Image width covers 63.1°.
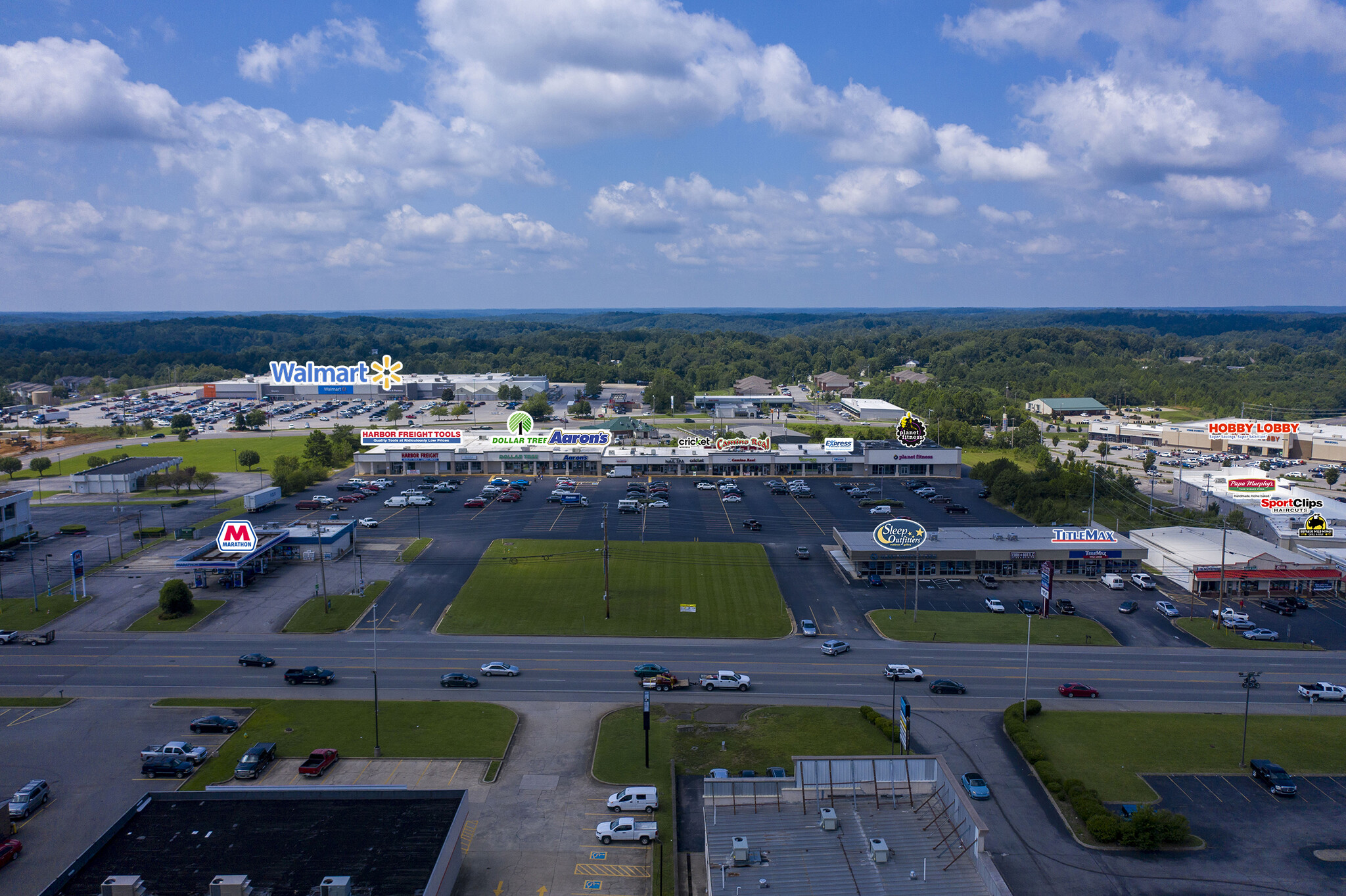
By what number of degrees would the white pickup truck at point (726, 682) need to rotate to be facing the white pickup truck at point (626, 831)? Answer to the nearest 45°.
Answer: approximately 90° to its right

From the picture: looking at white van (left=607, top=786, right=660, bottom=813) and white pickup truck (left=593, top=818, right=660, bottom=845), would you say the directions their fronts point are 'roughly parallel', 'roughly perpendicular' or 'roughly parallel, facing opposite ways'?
roughly parallel

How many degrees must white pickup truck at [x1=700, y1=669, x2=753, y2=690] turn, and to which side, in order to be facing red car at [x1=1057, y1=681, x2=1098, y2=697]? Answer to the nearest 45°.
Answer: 0° — it already faces it

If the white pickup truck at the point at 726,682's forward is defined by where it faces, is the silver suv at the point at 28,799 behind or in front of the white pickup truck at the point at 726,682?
behind

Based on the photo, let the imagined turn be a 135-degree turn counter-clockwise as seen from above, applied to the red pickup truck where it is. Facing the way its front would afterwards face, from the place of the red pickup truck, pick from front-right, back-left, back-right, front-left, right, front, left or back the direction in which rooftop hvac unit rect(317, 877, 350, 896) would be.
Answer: left

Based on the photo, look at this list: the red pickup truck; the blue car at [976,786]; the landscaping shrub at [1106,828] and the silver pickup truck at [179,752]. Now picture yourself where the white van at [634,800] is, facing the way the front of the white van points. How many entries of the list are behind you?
2

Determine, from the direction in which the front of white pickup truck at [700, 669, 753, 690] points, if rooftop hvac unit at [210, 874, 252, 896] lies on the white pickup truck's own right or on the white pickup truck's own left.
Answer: on the white pickup truck's own right

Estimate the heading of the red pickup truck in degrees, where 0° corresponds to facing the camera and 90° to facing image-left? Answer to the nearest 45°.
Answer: approximately 225°

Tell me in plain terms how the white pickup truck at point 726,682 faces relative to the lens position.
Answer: facing to the right of the viewer
